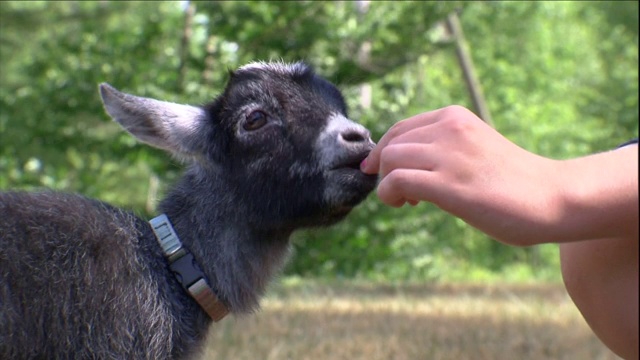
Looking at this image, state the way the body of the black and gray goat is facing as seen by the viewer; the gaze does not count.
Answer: to the viewer's right
